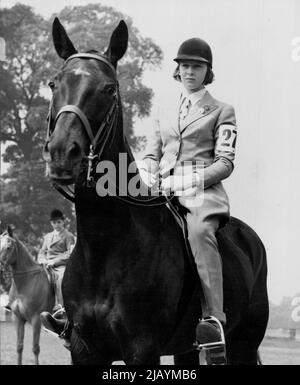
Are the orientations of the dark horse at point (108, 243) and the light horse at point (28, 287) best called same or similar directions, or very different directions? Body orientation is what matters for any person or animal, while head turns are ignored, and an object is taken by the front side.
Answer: same or similar directions

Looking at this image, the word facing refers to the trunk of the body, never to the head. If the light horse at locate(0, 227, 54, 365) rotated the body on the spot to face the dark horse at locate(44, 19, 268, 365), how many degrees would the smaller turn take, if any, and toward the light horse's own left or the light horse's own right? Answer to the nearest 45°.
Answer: approximately 45° to the light horse's own left

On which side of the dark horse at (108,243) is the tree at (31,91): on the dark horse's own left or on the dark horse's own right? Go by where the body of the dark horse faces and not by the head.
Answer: on the dark horse's own right

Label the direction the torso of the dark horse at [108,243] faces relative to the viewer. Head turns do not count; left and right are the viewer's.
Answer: facing the viewer and to the left of the viewer

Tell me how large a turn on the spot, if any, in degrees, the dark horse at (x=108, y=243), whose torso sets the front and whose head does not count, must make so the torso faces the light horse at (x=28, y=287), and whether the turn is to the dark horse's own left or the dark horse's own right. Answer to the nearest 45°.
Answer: approximately 135° to the dark horse's own right

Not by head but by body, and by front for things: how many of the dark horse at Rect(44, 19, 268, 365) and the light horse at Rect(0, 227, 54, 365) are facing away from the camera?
0

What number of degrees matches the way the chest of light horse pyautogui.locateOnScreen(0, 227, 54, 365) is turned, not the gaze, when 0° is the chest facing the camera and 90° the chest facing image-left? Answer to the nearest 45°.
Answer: approximately 45°
